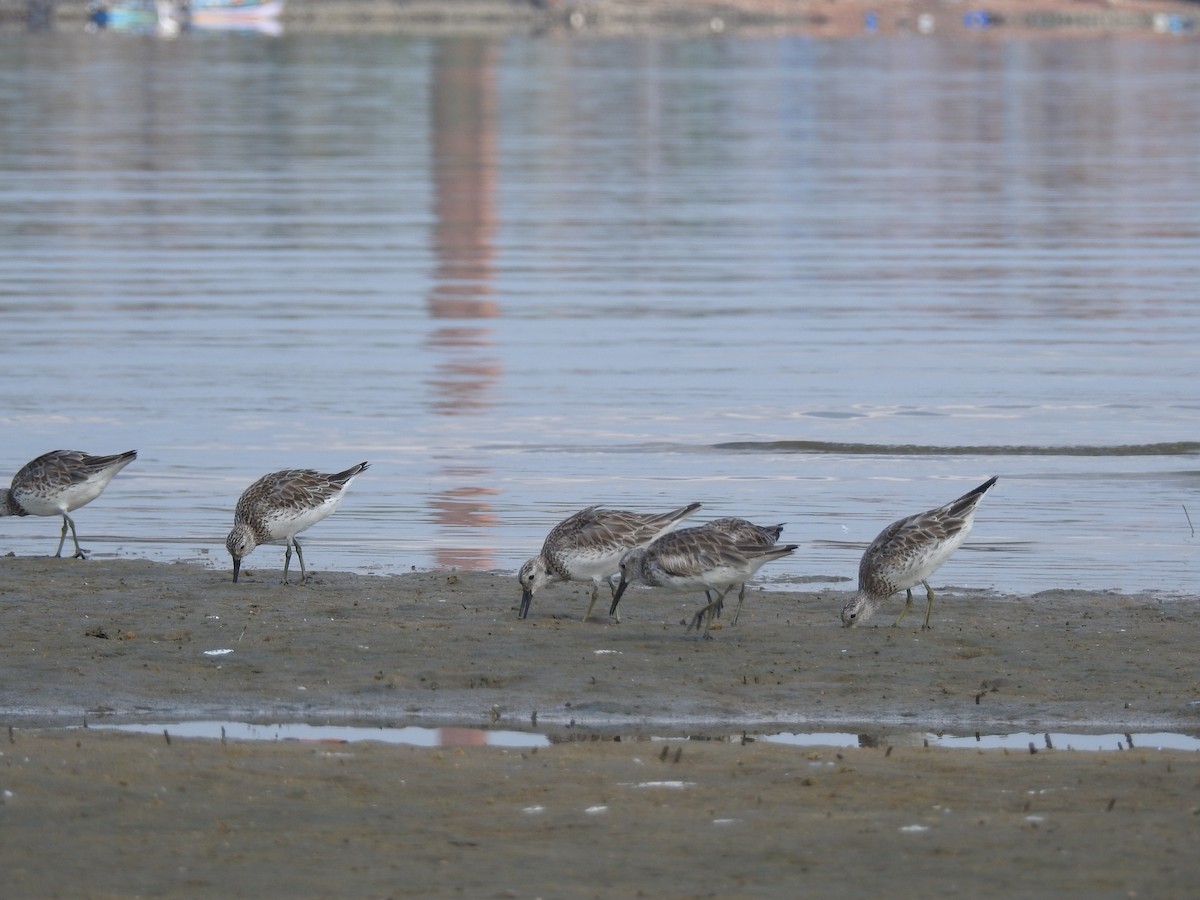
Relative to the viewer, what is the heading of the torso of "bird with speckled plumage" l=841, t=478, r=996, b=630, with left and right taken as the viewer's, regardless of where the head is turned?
facing to the left of the viewer

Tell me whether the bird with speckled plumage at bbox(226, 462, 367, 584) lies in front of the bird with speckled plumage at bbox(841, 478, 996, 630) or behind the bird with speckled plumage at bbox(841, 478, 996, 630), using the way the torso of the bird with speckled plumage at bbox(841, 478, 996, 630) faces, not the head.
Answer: in front

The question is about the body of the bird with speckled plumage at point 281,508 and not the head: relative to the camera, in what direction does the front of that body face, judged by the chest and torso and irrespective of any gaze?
to the viewer's left

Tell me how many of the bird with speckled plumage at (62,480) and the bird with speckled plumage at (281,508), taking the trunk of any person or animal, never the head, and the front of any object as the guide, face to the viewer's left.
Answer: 2

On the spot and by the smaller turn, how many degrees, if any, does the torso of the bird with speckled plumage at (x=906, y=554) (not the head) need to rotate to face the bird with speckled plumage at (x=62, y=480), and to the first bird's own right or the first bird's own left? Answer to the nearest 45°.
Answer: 0° — it already faces it

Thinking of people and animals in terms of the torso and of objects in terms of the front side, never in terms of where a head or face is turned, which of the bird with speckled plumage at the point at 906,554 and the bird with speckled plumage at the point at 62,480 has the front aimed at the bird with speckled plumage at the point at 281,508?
the bird with speckled plumage at the point at 906,554

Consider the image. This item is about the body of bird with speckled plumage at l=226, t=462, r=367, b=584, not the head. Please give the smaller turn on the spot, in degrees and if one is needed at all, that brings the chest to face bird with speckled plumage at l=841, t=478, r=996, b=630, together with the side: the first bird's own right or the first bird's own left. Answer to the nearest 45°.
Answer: approximately 135° to the first bird's own left

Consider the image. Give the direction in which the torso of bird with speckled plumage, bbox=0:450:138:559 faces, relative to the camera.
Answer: to the viewer's left

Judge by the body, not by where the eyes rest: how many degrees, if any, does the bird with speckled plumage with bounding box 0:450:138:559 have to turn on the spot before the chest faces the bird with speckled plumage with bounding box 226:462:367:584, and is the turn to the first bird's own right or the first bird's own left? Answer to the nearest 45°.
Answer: approximately 135° to the first bird's own left

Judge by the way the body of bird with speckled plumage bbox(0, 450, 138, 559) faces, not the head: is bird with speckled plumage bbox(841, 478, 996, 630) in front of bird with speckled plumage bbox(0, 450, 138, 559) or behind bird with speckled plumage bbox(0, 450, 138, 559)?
behind
